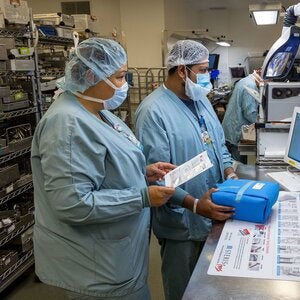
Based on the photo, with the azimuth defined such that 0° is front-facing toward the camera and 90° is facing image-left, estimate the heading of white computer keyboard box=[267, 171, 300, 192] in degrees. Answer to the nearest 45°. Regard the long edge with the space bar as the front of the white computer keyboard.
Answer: approximately 45°

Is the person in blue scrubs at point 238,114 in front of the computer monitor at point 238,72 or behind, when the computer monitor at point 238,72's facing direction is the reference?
in front

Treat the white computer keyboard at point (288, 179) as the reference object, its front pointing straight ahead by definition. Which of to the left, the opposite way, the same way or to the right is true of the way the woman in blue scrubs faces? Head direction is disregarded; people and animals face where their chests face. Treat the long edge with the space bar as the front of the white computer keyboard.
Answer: the opposite way

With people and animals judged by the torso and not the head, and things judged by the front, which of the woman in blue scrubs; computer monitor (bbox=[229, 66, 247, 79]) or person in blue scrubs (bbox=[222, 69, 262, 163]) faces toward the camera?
the computer monitor

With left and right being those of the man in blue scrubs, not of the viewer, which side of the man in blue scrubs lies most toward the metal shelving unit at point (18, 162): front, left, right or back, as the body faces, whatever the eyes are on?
back

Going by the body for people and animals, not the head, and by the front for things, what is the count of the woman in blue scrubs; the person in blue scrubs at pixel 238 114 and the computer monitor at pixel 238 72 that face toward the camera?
1

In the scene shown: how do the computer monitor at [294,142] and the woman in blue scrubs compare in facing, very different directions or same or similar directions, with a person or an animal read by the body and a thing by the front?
very different directions

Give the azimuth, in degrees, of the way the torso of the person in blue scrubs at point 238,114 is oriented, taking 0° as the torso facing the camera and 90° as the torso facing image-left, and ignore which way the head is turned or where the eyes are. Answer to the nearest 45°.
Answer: approximately 270°

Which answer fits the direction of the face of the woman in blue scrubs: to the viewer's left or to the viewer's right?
to the viewer's right

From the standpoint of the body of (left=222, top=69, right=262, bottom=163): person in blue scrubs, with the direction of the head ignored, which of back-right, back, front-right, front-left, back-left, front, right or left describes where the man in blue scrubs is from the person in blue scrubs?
right

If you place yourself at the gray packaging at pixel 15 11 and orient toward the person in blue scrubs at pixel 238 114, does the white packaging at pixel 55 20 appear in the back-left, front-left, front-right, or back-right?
front-left

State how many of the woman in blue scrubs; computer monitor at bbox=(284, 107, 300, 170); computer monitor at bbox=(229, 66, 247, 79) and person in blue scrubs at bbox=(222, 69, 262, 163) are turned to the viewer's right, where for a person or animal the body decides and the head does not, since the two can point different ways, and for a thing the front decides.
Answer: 2

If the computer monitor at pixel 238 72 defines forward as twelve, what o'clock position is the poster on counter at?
The poster on counter is roughly at 12 o'clock from the computer monitor.

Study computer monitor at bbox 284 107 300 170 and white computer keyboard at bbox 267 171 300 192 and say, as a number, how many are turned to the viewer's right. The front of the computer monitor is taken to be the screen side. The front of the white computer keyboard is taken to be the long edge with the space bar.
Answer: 0

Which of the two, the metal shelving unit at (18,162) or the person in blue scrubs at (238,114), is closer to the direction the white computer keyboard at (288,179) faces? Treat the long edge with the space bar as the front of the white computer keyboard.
the metal shelving unit

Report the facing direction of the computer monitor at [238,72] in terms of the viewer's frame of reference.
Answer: facing the viewer

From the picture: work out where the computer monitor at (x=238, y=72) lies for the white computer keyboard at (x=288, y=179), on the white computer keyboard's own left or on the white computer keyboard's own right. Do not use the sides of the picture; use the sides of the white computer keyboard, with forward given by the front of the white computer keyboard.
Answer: on the white computer keyboard's own right

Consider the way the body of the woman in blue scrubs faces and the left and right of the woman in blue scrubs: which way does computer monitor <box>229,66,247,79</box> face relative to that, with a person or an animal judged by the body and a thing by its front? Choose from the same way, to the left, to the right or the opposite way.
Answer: to the right

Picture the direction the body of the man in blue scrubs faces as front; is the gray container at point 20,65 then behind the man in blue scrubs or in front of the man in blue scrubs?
behind

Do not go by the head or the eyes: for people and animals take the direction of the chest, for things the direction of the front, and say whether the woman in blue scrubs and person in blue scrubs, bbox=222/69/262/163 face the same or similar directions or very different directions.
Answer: same or similar directions

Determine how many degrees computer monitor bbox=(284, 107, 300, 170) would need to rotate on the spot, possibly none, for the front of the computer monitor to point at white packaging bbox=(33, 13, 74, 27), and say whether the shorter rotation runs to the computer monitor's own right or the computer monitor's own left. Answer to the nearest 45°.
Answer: approximately 90° to the computer monitor's own right
